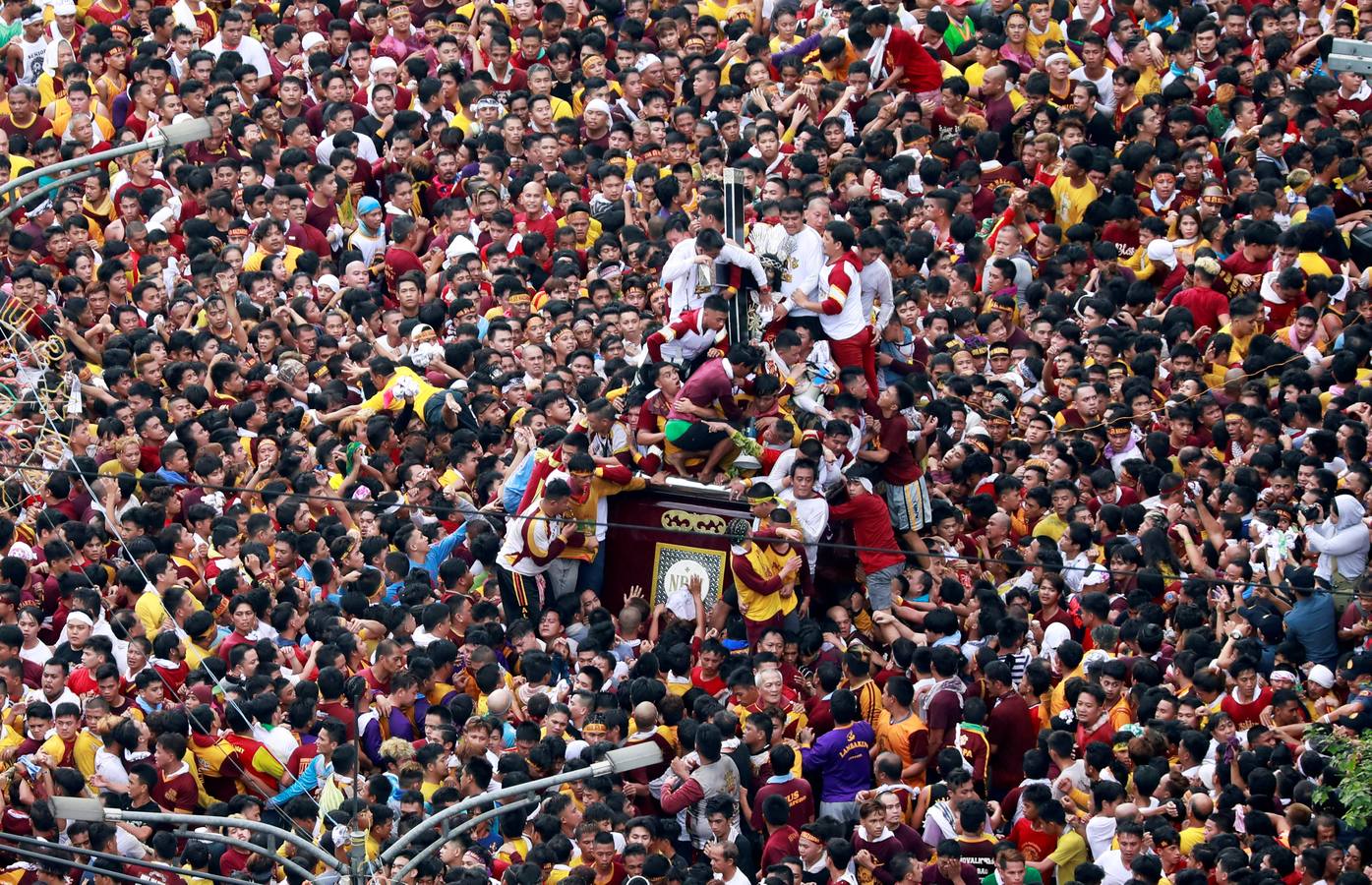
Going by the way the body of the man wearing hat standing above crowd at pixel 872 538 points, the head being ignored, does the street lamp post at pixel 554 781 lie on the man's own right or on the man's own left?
on the man's own left

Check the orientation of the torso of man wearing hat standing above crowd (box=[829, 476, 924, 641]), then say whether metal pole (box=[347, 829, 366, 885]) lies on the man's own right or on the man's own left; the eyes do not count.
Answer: on the man's own left

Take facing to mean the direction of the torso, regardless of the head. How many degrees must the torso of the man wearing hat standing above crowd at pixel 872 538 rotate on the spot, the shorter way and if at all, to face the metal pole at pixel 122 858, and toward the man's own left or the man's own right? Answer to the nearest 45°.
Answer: approximately 45° to the man's own left

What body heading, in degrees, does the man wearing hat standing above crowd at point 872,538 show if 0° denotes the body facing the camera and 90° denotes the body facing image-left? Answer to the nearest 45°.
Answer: approximately 90°

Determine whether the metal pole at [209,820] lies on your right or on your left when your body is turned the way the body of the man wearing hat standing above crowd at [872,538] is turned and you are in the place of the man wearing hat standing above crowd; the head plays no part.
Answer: on your left

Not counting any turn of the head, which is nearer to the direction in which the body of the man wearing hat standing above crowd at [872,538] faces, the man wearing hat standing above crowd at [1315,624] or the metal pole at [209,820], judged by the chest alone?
the metal pole
